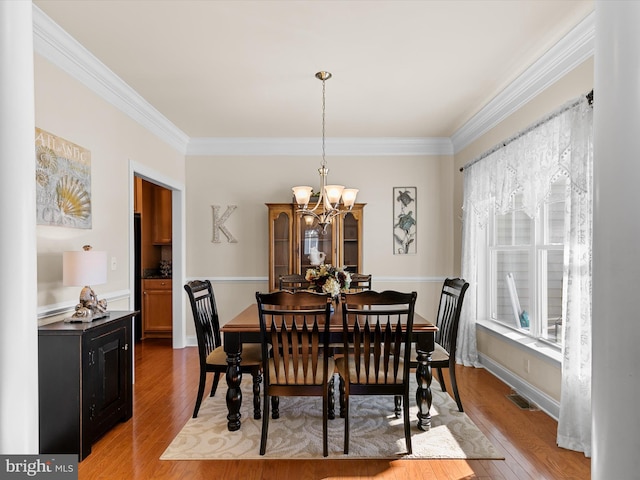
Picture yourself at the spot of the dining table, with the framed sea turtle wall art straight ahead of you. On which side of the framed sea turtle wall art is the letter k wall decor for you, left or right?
left

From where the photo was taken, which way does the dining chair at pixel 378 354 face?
away from the camera

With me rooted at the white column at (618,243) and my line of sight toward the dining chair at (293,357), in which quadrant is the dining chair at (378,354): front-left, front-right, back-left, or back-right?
front-right

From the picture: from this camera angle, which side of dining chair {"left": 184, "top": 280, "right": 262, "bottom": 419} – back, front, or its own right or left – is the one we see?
right

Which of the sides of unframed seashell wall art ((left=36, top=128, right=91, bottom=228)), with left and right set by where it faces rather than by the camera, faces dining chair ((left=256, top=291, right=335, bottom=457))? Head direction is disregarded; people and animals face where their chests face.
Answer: front

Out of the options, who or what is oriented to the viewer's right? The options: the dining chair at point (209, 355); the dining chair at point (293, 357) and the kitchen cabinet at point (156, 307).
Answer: the dining chair at point (209, 355)

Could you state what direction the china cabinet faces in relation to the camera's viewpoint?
facing the viewer

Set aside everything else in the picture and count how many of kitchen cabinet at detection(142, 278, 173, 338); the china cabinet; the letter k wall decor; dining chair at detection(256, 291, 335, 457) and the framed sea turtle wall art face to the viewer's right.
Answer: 0

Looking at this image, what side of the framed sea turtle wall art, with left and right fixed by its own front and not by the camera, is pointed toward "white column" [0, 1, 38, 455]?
front

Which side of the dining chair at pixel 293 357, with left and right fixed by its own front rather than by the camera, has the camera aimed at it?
back

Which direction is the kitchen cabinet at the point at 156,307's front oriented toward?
toward the camera

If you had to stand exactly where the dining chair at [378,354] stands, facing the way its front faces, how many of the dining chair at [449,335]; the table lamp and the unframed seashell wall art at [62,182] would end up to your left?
2

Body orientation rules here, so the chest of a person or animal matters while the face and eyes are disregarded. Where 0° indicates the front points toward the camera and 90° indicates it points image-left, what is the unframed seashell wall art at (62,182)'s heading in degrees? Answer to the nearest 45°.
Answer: approximately 315°

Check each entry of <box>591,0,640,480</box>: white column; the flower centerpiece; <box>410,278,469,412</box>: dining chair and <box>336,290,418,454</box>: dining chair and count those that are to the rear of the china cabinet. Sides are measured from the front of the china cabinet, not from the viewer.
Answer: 0

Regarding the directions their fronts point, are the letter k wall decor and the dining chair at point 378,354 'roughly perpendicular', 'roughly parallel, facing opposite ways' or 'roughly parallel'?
roughly parallel, facing opposite ways

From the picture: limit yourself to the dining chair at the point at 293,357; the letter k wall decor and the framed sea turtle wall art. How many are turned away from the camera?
1

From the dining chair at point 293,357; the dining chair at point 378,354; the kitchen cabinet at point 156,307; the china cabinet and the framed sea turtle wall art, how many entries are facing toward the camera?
3

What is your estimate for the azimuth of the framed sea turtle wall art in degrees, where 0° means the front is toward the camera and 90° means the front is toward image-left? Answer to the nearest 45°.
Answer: approximately 0°

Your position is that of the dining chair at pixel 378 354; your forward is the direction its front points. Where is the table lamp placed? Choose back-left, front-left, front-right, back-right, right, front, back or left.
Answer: left

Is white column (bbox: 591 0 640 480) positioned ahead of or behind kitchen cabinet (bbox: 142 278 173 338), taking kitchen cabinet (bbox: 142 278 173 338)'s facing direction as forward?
ahead

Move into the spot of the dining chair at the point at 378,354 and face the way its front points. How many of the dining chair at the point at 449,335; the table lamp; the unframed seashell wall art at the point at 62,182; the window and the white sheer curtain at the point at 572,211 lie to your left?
2

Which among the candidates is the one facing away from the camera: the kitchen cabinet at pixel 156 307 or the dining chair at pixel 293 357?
the dining chair

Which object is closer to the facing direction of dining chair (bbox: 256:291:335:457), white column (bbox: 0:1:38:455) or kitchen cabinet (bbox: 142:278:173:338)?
the kitchen cabinet
